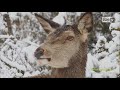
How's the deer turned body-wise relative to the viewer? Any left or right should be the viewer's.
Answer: facing the viewer and to the left of the viewer
